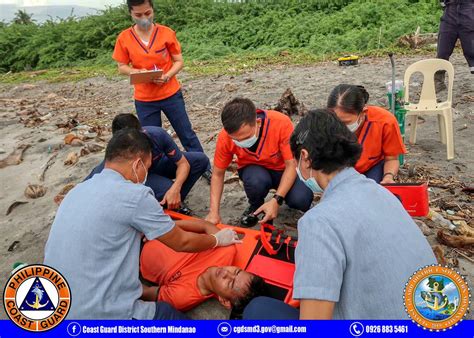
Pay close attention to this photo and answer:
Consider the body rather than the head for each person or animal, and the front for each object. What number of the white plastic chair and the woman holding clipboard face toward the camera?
2

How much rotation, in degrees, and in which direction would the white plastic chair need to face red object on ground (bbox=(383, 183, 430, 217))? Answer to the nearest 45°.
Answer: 0° — it already faces it

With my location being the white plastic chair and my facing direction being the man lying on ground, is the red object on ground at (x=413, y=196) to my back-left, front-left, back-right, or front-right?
front-left

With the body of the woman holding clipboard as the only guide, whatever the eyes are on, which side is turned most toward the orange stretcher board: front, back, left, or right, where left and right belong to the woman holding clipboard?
front

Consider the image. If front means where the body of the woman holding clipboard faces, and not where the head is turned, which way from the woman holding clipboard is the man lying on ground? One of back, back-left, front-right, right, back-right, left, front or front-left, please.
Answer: front

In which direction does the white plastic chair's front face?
toward the camera

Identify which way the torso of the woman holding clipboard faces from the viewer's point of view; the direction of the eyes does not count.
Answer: toward the camera

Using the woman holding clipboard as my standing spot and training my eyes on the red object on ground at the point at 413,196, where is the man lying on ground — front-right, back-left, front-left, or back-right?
front-right

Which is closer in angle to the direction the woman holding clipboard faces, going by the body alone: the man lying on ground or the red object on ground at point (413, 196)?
the man lying on ground

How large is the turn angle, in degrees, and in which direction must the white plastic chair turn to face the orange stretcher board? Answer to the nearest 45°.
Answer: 0° — it already faces it

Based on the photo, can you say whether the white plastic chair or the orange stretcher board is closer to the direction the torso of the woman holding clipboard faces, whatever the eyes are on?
the orange stretcher board

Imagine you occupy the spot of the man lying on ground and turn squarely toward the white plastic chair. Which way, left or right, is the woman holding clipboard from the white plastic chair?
left

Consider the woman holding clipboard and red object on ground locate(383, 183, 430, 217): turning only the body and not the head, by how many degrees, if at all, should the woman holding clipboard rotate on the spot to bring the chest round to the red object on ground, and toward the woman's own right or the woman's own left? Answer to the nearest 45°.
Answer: approximately 45° to the woman's own left

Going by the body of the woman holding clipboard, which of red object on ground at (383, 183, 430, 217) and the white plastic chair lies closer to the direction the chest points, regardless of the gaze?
the red object on ground
